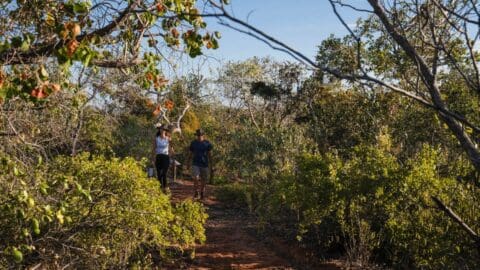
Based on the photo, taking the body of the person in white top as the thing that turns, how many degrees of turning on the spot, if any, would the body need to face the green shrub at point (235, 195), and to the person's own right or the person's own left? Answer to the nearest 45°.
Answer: approximately 45° to the person's own left

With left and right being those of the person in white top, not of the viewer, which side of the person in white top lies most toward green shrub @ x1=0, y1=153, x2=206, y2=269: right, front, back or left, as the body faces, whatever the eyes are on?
front

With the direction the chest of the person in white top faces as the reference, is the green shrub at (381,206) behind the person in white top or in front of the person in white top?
in front

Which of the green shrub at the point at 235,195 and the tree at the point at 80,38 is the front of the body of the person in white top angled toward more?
the tree

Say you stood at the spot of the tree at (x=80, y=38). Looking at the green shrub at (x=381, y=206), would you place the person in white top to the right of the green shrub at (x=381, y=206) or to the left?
left

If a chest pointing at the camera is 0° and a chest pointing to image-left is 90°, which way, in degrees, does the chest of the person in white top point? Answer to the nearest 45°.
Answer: approximately 0°

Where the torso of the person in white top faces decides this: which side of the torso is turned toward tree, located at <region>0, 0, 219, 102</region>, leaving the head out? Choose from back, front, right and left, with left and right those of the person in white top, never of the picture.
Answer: front
